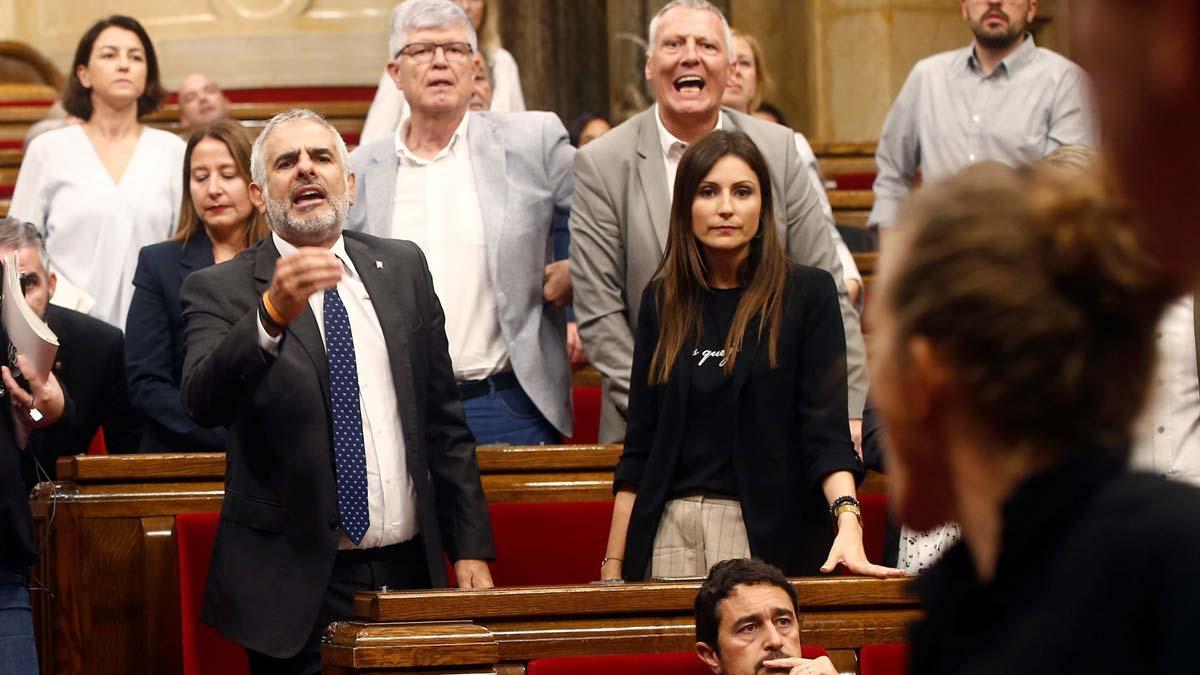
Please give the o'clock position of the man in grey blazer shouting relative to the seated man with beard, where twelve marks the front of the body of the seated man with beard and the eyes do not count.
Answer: The man in grey blazer shouting is roughly at 7 o'clock from the seated man with beard.

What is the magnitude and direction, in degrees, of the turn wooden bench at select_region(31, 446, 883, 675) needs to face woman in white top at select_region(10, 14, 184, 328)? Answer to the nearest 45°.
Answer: approximately 180°

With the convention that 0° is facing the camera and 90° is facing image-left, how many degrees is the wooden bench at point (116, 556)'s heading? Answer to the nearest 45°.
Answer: approximately 0°

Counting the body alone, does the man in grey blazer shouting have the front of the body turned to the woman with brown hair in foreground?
yes

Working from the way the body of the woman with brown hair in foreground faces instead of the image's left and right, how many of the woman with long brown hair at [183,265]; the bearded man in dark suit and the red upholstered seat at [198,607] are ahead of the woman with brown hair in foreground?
3

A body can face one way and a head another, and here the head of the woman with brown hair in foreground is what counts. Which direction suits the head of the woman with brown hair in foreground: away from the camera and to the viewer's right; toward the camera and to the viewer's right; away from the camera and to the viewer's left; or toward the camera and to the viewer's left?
away from the camera and to the viewer's left

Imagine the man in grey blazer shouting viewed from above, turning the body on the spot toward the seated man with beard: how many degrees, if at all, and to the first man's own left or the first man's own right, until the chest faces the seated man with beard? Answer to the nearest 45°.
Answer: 0° — they already face them

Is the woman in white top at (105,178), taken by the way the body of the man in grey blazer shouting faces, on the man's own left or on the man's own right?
on the man's own right
